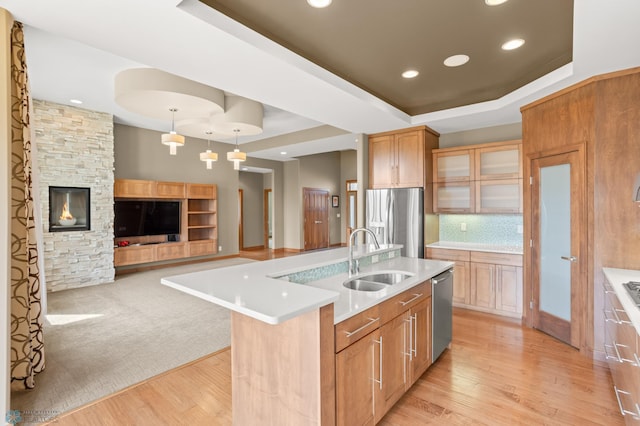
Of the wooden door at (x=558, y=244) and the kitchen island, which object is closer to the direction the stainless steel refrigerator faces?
the kitchen island

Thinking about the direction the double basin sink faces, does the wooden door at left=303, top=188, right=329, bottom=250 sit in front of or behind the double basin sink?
behind

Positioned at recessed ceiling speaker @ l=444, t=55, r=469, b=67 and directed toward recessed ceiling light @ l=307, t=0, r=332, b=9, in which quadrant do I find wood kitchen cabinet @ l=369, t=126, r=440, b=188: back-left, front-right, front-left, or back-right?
back-right

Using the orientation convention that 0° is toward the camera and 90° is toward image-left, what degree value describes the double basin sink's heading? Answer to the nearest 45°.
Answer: approximately 315°

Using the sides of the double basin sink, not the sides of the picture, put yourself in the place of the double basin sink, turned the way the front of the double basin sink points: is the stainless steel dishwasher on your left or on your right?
on your left

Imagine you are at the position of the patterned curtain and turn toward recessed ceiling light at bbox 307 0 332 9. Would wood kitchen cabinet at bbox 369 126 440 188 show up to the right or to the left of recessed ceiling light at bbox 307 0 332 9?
left

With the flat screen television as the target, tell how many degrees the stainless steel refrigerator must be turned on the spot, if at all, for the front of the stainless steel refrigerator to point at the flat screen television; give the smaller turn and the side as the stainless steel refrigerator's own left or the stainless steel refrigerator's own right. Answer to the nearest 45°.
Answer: approximately 90° to the stainless steel refrigerator's own right

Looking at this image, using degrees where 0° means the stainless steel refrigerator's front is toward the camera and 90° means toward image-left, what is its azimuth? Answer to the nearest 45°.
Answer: approximately 0°

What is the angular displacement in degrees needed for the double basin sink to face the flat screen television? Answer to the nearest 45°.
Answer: approximately 180°

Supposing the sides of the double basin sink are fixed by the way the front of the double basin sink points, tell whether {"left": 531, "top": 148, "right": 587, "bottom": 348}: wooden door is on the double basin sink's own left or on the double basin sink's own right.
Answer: on the double basin sink's own left
